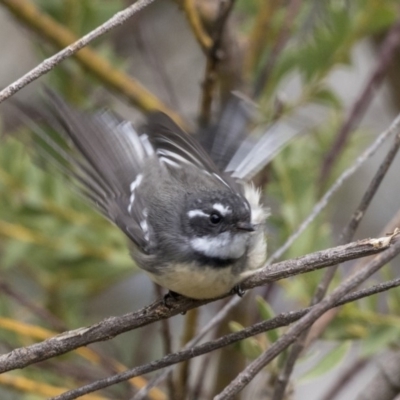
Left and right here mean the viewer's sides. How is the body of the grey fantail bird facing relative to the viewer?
facing the viewer and to the right of the viewer

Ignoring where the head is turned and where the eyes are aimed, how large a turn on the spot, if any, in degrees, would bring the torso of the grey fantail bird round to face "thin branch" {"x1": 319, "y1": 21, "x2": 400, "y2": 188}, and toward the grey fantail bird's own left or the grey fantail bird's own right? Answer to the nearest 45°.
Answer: approximately 90° to the grey fantail bird's own left
